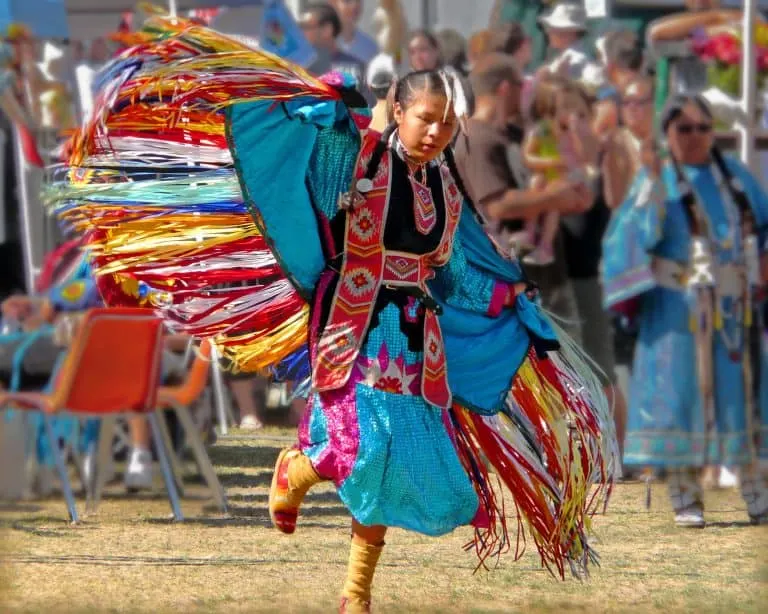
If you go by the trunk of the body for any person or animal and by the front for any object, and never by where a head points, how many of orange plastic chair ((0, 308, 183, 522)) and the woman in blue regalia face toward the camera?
1

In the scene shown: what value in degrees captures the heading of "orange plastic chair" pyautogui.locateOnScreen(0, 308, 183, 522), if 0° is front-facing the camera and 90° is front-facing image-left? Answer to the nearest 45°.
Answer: approximately 135°

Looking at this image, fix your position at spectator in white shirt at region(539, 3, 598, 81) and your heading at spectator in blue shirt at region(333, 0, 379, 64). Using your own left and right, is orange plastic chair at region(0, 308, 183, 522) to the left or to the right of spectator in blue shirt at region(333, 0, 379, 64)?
left

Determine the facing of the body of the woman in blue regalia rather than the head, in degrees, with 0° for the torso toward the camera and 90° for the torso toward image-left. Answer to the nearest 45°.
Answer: approximately 0°

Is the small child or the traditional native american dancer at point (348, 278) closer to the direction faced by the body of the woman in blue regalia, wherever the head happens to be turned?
the traditional native american dancer

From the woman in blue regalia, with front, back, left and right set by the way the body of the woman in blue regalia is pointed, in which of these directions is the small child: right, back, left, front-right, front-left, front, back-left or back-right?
back-right
